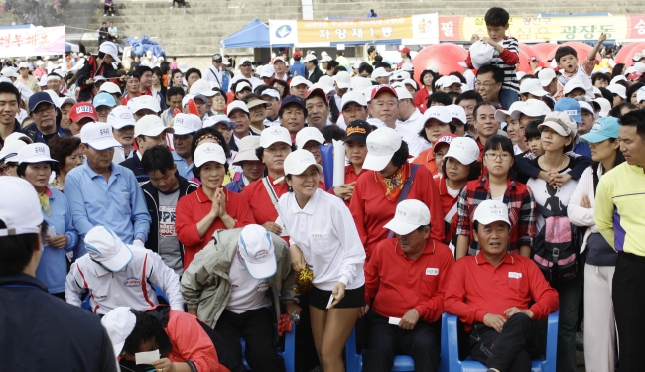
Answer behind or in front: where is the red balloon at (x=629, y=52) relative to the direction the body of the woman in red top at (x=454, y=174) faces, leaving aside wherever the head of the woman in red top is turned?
behind

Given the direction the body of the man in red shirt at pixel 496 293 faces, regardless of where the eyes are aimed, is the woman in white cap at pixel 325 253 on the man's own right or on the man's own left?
on the man's own right

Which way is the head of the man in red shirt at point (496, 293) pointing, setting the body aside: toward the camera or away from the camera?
toward the camera

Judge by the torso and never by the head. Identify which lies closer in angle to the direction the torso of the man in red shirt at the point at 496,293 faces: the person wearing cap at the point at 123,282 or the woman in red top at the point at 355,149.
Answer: the person wearing cap

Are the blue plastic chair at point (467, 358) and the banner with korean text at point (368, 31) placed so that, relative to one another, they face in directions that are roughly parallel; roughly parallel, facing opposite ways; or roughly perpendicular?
roughly parallel

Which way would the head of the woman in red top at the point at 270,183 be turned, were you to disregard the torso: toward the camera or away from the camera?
toward the camera

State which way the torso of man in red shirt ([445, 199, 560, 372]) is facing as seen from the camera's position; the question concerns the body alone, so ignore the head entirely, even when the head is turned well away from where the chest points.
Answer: toward the camera

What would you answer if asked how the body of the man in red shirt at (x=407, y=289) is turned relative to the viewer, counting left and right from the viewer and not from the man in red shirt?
facing the viewer

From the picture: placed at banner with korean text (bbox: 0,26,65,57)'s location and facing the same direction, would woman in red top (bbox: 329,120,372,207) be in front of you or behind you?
in front

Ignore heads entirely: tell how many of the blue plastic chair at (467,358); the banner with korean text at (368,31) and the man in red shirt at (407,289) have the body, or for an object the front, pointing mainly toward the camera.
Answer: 3

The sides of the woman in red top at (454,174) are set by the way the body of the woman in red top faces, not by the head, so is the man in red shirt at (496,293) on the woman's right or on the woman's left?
on the woman's left

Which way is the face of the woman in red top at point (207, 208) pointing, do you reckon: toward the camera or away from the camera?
toward the camera

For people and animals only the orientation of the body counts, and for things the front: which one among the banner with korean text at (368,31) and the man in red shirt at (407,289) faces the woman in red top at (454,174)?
the banner with korean text
